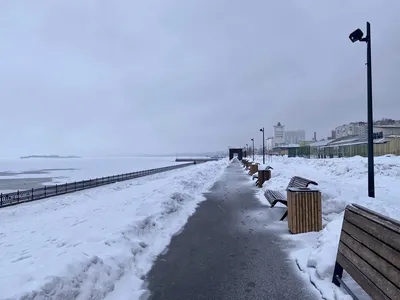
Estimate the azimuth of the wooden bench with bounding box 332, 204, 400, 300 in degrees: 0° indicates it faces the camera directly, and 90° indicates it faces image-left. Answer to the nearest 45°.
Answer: approximately 45°

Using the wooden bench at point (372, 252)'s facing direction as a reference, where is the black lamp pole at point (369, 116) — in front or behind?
behind

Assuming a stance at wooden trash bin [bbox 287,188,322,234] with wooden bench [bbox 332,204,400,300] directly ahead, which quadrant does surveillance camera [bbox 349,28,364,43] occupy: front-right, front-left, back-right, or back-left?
back-left

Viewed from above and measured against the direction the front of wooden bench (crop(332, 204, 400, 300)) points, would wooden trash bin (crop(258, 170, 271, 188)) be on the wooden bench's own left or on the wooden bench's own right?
on the wooden bench's own right
